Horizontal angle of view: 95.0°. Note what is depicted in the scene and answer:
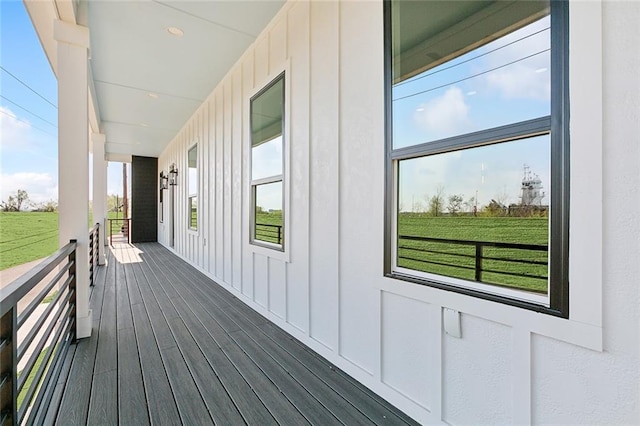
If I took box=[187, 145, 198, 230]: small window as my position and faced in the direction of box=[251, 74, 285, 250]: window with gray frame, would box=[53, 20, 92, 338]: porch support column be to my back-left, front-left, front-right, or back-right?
front-right

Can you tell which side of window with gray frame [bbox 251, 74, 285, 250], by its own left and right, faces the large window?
left

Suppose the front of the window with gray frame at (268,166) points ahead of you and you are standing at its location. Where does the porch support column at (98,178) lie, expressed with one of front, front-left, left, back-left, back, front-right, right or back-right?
right

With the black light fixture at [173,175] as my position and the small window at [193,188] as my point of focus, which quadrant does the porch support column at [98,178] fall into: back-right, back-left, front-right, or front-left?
front-right

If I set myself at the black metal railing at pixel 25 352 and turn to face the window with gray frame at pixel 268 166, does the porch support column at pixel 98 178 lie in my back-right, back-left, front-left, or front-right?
front-left

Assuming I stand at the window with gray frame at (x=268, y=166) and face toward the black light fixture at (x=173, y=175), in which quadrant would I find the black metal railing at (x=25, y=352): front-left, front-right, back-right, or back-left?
back-left

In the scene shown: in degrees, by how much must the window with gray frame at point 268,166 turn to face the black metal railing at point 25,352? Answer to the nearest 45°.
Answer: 0° — it already faces it

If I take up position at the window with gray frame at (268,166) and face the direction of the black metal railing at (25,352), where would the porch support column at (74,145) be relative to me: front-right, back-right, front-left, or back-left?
front-right

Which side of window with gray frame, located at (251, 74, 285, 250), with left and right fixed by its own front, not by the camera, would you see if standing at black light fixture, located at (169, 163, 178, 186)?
right

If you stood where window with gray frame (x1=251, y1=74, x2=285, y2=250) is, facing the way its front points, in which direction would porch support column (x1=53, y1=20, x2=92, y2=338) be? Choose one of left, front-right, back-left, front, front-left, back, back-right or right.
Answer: front-right

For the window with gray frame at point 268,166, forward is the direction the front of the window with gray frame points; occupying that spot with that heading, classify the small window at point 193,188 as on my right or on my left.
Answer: on my right

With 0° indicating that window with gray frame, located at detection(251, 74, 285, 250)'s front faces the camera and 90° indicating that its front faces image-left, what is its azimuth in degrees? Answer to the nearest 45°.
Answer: approximately 45°
